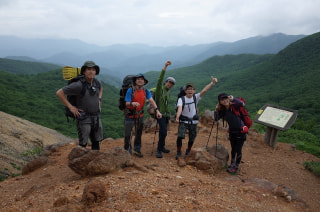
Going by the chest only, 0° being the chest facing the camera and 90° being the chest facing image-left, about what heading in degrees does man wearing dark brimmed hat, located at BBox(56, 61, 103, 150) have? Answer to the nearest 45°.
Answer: approximately 315°

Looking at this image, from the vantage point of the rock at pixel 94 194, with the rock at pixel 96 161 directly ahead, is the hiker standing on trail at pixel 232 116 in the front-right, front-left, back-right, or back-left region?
front-right

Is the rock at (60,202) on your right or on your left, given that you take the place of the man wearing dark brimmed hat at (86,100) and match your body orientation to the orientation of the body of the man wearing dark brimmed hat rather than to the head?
on your right

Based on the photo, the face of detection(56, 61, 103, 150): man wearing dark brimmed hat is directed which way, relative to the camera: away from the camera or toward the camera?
toward the camera

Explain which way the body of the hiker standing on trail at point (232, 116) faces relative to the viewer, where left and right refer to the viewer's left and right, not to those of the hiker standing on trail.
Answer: facing the viewer and to the left of the viewer

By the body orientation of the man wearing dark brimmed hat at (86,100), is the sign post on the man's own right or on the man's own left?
on the man's own left

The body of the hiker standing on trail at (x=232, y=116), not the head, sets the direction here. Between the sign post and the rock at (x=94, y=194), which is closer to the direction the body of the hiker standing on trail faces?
the rock

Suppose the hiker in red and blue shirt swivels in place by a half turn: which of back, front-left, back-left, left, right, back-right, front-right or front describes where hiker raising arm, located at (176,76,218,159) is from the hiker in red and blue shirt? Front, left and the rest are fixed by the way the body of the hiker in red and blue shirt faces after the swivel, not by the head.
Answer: right

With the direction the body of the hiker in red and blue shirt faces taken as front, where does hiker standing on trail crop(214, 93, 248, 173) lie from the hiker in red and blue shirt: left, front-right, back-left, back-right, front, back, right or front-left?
left

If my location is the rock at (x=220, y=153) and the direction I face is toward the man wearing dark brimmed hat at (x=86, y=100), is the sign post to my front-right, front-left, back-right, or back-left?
back-right

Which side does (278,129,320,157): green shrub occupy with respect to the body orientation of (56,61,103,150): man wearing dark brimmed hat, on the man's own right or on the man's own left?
on the man's own left

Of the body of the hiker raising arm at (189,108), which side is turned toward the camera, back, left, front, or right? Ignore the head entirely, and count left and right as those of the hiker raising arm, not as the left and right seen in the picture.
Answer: front

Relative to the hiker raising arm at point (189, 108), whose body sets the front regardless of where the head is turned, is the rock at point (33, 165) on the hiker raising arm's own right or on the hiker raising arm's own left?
on the hiker raising arm's own right

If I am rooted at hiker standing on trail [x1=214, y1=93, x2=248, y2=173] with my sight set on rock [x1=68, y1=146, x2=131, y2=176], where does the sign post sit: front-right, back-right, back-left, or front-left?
back-right

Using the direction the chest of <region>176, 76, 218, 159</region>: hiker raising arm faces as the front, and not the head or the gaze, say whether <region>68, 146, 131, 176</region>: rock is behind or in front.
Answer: in front

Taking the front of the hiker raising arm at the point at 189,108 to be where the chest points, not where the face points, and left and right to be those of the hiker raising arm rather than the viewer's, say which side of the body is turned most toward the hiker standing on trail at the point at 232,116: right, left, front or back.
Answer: left
